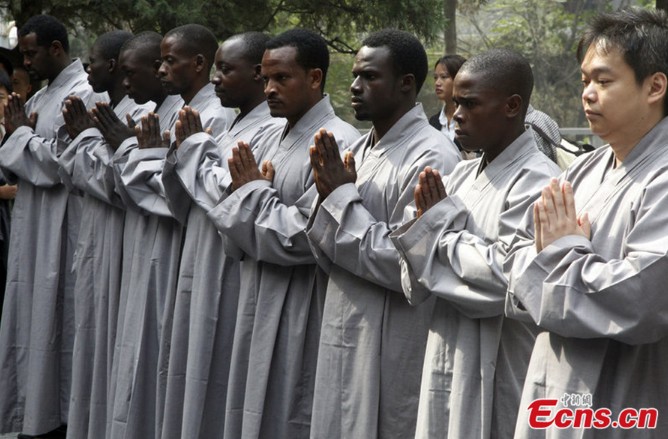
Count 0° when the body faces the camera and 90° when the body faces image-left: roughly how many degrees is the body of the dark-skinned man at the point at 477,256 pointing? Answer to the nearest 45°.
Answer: approximately 45°

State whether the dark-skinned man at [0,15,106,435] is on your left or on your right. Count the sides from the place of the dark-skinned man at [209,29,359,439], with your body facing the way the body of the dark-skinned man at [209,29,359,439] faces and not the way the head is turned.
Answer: on your right

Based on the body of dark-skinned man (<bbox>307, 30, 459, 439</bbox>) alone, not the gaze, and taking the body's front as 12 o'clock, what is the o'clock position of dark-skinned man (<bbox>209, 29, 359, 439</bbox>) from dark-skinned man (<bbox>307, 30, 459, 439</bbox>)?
dark-skinned man (<bbox>209, 29, 359, 439</bbox>) is roughly at 3 o'clock from dark-skinned man (<bbox>307, 30, 459, 439</bbox>).

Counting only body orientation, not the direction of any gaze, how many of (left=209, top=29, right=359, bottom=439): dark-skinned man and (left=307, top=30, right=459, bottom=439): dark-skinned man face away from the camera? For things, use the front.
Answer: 0

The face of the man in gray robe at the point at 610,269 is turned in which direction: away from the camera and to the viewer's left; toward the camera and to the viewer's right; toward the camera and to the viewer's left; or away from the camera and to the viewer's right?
toward the camera and to the viewer's left

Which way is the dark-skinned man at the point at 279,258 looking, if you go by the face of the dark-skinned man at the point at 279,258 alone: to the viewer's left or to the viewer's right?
to the viewer's left

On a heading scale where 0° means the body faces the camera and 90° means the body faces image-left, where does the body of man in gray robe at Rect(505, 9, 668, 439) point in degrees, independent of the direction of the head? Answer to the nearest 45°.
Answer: approximately 45°

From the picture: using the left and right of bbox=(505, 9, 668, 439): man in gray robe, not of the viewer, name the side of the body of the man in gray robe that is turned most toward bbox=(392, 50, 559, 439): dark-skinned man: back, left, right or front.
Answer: right

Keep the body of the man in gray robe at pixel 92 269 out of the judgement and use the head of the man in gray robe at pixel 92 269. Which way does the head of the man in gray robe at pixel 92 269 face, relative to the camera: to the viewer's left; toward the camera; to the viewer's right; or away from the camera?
to the viewer's left

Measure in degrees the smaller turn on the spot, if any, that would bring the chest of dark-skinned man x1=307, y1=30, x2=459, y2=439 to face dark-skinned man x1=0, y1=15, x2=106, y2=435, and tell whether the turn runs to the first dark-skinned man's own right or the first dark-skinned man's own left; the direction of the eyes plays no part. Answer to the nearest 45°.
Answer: approximately 90° to the first dark-skinned man's own right
